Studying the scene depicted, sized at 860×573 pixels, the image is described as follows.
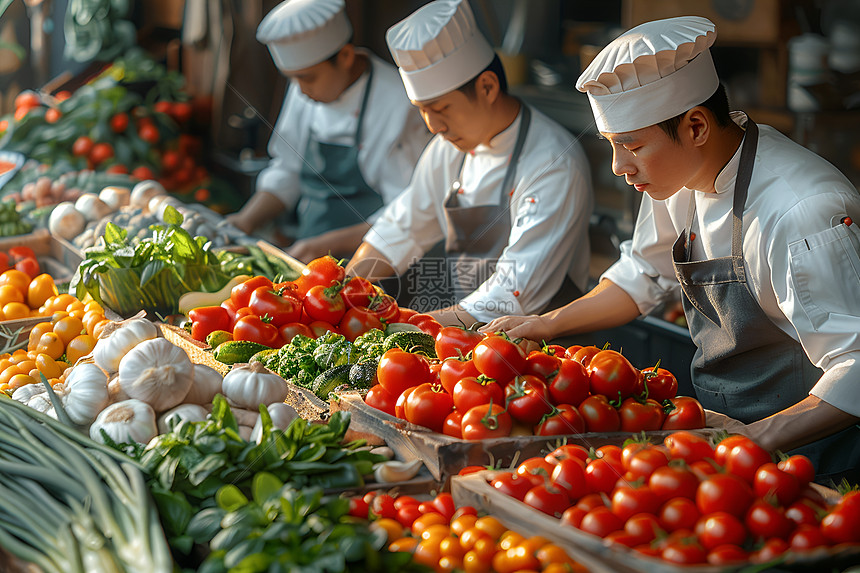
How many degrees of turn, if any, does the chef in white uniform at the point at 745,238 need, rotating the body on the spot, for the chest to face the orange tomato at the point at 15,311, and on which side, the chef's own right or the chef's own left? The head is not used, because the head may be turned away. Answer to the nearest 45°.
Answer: approximately 45° to the chef's own right

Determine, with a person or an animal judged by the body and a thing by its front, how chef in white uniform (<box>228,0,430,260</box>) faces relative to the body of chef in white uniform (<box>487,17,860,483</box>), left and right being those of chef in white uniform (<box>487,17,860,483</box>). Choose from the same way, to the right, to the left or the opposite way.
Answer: the same way

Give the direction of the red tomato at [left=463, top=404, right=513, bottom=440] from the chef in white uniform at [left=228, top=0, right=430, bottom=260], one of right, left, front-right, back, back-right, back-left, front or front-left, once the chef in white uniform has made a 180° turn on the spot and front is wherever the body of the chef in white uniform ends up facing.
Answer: back-right

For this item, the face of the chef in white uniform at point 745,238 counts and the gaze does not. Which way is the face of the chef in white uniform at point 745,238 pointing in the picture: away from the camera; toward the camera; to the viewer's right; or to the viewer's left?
to the viewer's left

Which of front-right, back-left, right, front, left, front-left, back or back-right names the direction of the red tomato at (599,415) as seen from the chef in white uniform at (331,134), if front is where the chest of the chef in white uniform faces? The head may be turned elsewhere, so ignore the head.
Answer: front-left

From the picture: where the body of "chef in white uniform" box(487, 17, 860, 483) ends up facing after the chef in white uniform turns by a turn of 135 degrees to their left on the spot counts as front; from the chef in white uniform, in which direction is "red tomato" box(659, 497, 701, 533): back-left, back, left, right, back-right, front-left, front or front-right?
right

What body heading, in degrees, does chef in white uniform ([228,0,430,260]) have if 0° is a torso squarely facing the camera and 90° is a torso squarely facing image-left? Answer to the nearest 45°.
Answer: approximately 45°

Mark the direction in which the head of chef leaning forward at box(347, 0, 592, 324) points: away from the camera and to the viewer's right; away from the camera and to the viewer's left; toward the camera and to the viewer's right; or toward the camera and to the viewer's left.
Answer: toward the camera and to the viewer's left

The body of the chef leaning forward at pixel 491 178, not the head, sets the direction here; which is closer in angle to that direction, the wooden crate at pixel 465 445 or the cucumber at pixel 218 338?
the cucumber

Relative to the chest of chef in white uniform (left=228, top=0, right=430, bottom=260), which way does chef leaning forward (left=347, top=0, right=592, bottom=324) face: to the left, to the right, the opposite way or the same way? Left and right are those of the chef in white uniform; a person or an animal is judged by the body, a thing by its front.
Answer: the same way

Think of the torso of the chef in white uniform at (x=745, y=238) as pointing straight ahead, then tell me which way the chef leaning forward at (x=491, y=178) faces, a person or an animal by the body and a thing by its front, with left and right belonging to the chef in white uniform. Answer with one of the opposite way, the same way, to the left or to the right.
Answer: the same way

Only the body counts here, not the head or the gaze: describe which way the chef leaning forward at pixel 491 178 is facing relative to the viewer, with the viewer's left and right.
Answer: facing the viewer and to the left of the viewer

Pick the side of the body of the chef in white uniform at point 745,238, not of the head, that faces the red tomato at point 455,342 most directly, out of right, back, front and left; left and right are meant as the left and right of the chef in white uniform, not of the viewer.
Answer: front

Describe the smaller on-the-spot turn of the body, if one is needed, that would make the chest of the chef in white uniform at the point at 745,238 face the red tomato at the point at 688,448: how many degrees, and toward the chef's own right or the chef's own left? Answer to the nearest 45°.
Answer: approximately 45° to the chef's own left

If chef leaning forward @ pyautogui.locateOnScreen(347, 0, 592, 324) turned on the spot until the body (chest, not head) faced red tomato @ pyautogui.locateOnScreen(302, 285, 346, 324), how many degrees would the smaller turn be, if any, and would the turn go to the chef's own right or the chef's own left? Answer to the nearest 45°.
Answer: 0° — they already face it

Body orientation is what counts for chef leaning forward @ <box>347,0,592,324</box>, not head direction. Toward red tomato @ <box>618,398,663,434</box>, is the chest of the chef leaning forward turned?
no

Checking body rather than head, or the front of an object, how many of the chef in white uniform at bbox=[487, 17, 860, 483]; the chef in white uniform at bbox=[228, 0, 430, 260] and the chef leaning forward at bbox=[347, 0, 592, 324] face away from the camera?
0
